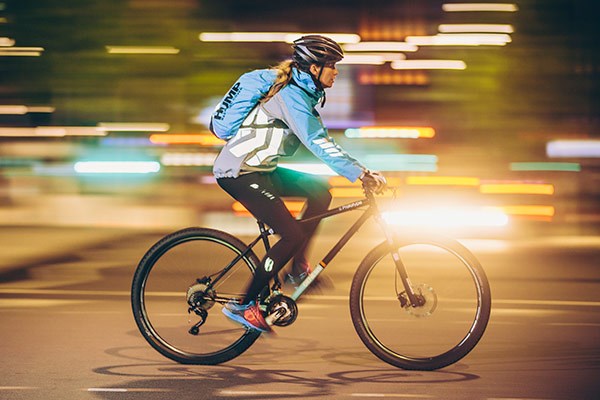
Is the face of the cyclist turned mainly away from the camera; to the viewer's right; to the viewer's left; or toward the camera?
to the viewer's right

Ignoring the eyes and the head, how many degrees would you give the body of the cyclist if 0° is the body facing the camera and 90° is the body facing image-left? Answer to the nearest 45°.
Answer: approximately 270°

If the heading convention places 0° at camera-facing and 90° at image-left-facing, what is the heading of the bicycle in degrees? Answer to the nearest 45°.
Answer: approximately 270°
